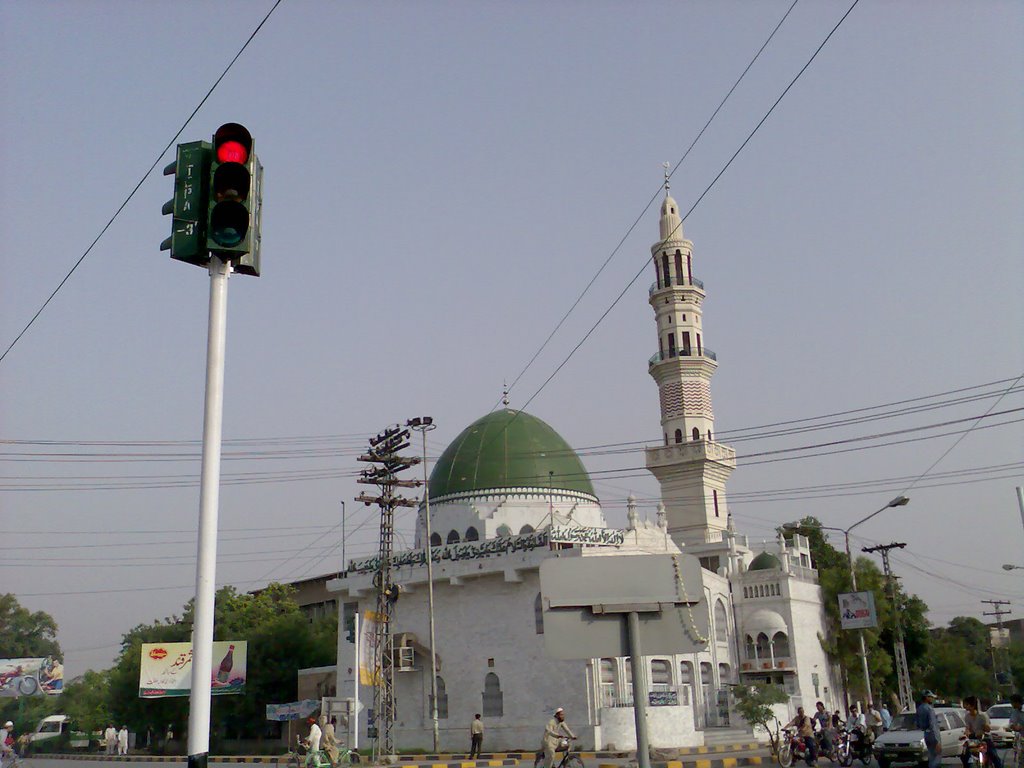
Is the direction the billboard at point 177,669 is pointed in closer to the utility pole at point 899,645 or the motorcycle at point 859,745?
the motorcycle

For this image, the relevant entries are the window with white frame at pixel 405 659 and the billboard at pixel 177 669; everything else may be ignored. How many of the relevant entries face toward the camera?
2

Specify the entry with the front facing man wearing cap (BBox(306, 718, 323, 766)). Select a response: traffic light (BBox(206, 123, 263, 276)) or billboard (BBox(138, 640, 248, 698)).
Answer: the billboard

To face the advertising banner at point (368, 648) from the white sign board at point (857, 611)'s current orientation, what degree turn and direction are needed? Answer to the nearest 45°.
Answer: approximately 90° to its right

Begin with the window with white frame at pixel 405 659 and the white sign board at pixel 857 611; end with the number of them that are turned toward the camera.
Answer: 2

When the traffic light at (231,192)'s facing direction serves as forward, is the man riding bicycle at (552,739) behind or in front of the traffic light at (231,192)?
behind

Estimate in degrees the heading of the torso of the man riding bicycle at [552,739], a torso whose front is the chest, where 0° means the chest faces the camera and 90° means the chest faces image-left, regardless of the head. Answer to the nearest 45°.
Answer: approximately 315°
